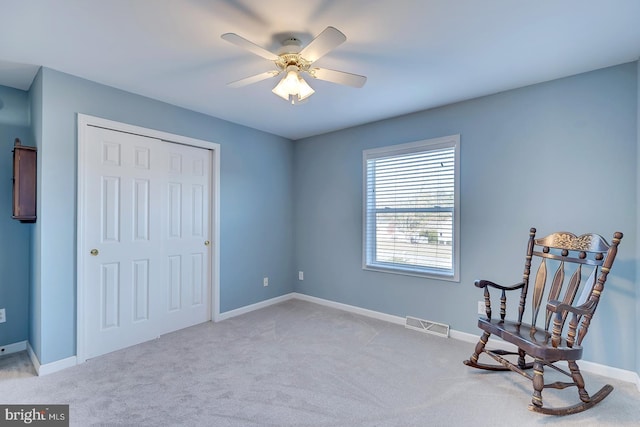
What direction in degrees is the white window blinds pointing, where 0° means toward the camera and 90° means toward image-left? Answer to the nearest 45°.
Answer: approximately 45°

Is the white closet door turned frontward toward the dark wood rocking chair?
yes

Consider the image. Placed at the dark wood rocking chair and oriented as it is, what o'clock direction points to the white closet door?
The white closet door is roughly at 1 o'clock from the dark wood rocking chair.

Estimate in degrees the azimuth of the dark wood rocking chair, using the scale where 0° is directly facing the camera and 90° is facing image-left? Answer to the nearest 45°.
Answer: approximately 45°
